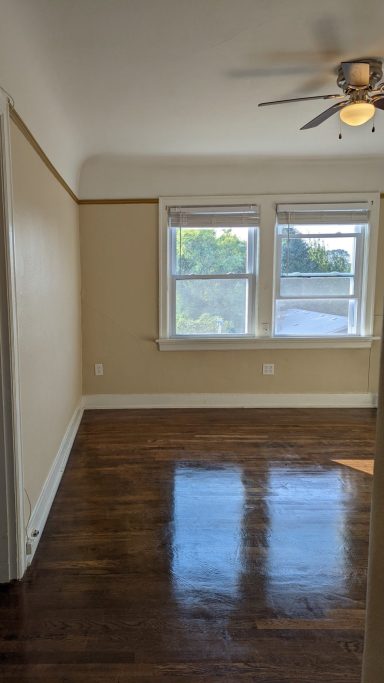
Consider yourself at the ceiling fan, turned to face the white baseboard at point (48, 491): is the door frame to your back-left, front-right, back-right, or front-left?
front-left

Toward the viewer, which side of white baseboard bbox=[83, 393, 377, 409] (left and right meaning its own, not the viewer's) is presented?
front

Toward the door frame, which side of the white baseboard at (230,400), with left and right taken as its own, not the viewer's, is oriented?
front
